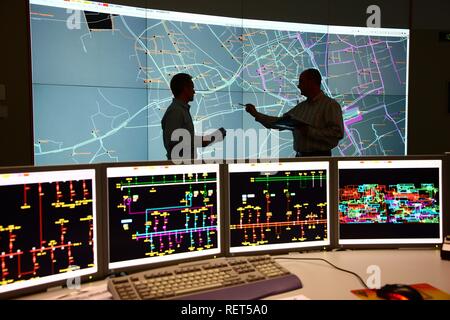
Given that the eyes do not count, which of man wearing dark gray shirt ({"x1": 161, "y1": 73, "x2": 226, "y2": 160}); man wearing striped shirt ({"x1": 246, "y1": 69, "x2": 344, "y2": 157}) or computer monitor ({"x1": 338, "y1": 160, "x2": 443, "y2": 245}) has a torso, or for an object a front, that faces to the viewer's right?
the man wearing dark gray shirt

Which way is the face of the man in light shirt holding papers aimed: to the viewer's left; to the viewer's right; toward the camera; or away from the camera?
to the viewer's left

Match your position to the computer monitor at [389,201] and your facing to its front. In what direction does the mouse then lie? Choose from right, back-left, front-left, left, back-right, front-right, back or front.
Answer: front

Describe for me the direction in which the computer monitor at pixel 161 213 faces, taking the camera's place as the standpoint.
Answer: facing the viewer and to the right of the viewer

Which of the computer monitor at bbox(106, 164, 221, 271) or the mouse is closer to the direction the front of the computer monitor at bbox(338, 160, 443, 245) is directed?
the mouse

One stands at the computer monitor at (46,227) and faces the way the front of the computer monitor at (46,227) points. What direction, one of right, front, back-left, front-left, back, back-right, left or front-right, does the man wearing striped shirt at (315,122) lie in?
left

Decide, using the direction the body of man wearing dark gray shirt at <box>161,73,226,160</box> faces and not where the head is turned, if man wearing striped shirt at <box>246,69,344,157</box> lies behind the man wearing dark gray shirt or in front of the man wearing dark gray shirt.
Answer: in front

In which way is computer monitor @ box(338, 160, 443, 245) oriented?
toward the camera

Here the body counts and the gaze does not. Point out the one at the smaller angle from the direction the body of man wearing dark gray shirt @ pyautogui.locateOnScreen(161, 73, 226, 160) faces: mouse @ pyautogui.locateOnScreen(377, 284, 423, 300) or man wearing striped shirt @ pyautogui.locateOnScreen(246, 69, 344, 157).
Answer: the man wearing striped shirt

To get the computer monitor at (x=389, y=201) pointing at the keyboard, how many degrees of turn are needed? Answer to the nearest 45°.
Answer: approximately 45° to its right

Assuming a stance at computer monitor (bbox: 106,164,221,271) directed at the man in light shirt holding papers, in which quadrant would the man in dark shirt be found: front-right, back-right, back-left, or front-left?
front-left

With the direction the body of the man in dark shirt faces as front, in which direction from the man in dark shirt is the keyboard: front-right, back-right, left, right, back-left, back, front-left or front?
right

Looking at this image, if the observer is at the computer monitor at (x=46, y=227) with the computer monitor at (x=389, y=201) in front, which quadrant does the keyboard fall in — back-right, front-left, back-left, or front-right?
front-right

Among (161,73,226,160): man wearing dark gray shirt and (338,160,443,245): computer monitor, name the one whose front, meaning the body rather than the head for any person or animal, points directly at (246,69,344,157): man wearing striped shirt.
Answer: the man wearing dark gray shirt

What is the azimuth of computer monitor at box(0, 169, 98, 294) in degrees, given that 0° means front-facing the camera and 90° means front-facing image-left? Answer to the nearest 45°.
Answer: approximately 315°

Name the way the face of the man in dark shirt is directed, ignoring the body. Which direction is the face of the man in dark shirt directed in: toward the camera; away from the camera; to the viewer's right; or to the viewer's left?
to the viewer's right
